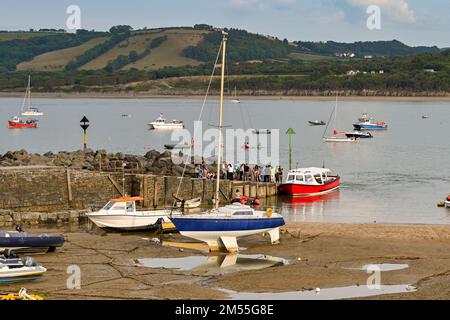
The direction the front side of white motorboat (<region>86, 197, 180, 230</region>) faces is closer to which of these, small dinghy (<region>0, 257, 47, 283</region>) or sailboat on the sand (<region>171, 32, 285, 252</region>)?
the small dinghy

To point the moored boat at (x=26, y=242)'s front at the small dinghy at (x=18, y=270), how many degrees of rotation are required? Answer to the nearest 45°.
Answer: approximately 90° to its right

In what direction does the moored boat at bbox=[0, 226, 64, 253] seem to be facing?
to the viewer's right

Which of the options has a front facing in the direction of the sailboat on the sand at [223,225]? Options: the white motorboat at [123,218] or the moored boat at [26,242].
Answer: the moored boat

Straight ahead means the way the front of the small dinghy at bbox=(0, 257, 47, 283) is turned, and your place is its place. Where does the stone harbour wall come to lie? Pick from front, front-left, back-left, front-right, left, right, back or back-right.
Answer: left

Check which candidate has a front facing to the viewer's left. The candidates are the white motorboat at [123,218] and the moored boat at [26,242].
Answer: the white motorboat

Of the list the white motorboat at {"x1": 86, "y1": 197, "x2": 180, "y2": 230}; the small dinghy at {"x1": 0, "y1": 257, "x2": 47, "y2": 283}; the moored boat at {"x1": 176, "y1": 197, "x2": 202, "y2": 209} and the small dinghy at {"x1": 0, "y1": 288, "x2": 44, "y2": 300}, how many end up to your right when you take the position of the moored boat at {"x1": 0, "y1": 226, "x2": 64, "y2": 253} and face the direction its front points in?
2

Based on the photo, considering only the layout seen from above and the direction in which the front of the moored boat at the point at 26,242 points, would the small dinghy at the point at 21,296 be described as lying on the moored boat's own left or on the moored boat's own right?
on the moored boat's own right

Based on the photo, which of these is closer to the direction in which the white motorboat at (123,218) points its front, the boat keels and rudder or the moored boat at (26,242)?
the moored boat

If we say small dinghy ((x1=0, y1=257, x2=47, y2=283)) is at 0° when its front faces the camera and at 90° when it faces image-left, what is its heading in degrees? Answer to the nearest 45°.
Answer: approximately 270°

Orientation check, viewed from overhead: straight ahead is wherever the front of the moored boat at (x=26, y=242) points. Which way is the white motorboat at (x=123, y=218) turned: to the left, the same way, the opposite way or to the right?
the opposite way

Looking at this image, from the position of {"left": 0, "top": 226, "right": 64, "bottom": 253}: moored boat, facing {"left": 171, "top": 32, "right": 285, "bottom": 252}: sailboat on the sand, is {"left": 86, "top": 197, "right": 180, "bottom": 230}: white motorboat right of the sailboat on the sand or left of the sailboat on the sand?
left

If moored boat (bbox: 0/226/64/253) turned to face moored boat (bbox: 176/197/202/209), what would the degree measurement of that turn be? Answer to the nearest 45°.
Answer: approximately 45° to its left

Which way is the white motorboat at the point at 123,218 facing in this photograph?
to the viewer's left
